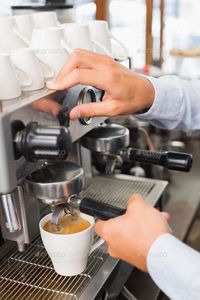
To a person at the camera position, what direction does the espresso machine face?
facing the viewer and to the right of the viewer
